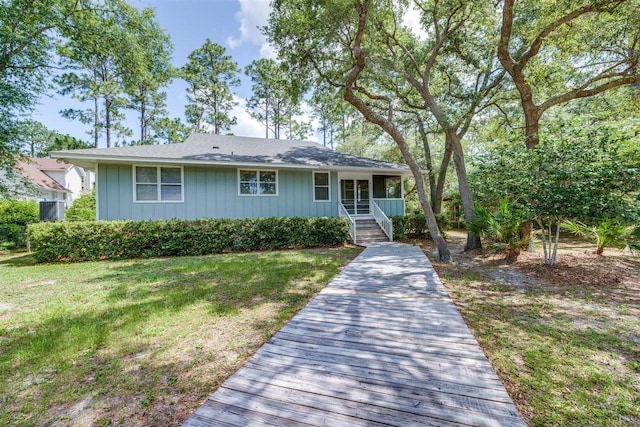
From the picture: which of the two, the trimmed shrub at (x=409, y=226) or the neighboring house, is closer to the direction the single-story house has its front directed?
the trimmed shrub

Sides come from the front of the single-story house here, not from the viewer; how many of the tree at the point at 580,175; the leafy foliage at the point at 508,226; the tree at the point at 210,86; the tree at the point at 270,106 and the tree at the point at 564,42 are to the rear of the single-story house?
2

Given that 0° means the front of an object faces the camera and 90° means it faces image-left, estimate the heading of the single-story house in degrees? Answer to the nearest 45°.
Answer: approximately 0°

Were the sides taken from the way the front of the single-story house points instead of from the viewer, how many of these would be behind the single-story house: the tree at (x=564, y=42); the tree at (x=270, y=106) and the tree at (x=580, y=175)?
1

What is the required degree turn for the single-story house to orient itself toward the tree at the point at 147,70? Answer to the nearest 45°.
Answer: approximately 135° to its right

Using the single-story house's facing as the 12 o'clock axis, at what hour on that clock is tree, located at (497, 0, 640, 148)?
The tree is roughly at 10 o'clock from the single-story house.

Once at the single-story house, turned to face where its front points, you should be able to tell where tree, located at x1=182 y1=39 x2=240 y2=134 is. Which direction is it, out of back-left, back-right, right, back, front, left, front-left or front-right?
back

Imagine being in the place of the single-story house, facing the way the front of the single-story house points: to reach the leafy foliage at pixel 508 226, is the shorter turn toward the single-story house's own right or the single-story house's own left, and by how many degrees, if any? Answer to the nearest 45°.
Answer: approximately 45° to the single-story house's own left

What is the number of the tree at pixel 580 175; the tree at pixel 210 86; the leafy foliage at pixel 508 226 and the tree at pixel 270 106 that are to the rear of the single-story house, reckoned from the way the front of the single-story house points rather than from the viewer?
2

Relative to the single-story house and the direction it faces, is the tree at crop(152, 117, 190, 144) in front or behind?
behind

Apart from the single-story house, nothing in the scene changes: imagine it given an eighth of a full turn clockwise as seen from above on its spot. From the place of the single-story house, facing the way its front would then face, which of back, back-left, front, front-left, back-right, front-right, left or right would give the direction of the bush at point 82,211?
right

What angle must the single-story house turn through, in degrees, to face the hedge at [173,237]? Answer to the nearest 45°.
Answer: approximately 45° to its right

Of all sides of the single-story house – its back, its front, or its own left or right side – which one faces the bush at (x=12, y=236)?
right

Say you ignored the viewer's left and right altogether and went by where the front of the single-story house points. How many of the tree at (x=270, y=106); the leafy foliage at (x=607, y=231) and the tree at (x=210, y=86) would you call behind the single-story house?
2

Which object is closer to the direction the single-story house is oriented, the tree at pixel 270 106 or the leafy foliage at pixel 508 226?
the leafy foliage

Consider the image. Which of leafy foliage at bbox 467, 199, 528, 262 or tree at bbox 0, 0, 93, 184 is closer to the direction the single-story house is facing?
the leafy foliage
